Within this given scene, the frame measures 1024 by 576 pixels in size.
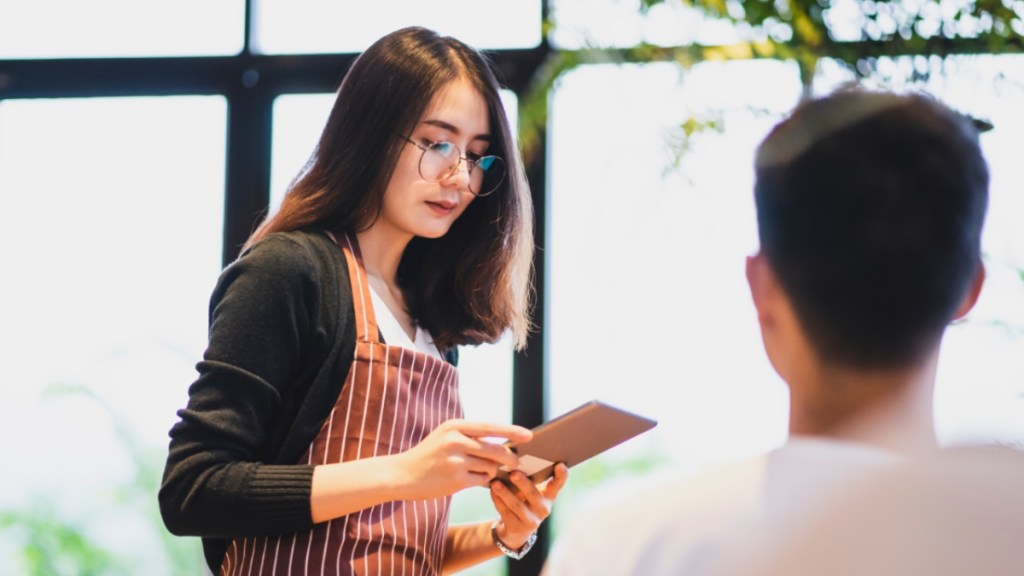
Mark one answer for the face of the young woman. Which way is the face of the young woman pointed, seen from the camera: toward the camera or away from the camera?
toward the camera

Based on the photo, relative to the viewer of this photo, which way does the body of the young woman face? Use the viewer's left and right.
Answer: facing the viewer and to the right of the viewer
